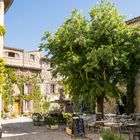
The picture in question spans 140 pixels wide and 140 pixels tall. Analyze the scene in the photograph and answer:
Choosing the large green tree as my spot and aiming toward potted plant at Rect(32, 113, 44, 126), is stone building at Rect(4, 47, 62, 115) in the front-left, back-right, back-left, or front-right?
front-right

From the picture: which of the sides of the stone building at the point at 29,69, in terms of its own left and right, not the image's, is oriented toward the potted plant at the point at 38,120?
front

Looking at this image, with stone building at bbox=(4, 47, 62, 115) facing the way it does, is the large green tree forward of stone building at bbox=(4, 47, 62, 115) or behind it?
forward

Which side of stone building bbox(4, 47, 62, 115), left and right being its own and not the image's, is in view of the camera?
front
